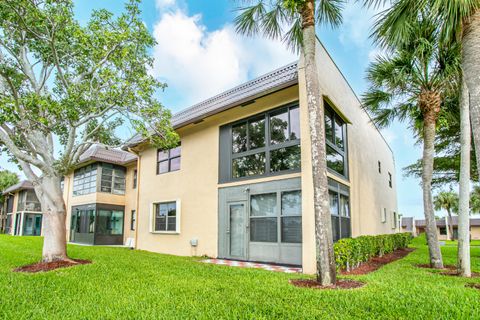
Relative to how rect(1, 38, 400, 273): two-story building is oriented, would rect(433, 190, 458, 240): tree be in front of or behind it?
behind

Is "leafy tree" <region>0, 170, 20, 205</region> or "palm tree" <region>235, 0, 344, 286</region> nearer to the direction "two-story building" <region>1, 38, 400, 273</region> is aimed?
the palm tree

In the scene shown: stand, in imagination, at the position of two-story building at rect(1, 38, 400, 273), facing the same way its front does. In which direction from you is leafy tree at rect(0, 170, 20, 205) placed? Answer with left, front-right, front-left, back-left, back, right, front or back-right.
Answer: right

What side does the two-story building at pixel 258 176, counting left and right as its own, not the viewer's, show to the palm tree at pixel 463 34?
left

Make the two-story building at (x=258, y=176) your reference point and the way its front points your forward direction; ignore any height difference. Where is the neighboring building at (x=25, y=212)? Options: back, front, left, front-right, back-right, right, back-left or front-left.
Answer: right

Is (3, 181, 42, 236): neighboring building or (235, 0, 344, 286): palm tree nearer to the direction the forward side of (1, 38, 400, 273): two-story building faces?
the palm tree

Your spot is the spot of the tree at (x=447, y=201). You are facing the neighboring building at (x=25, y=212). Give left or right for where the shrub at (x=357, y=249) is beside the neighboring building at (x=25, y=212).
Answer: left

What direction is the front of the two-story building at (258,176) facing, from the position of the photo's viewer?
facing the viewer and to the left of the viewer
